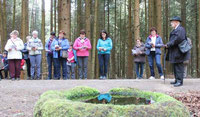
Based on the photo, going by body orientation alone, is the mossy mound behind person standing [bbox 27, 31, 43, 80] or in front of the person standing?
in front

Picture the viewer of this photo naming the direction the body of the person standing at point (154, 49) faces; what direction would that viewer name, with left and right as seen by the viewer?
facing the viewer

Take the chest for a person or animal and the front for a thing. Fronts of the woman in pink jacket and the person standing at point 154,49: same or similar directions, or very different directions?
same or similar directions

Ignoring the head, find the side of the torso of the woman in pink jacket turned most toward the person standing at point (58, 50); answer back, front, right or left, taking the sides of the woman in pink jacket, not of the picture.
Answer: right

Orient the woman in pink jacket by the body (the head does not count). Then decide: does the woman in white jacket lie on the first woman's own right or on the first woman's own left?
on the first woman's own right

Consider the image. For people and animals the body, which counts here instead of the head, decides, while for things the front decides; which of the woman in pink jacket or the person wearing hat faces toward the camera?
the woman in pink jacket

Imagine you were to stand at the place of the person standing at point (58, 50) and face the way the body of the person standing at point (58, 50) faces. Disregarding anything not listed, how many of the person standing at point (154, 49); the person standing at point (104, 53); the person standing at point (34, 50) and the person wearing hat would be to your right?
1

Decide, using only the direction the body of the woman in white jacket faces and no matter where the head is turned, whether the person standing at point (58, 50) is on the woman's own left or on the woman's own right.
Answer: on the woman's own left

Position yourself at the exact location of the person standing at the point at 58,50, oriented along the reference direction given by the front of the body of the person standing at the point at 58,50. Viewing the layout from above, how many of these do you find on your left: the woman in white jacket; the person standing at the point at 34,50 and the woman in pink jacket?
1

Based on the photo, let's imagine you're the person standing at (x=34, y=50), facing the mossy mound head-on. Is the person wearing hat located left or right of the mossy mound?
left

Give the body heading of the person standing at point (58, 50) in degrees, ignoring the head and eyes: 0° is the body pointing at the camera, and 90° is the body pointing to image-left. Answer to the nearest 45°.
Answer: approximately 0°

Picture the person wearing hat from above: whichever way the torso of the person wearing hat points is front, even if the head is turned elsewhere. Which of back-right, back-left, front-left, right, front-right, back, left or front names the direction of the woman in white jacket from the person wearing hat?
front

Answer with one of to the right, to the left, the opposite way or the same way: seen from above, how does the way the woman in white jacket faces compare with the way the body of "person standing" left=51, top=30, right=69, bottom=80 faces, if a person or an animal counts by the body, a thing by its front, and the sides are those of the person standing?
the same way

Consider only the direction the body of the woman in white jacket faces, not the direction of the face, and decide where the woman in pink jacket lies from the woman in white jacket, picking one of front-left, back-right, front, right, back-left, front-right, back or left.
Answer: left

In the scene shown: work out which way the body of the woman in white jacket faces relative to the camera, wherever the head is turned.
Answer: toward the camera

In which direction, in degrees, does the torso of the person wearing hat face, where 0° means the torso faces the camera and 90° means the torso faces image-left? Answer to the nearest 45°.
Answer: approximately 90°
